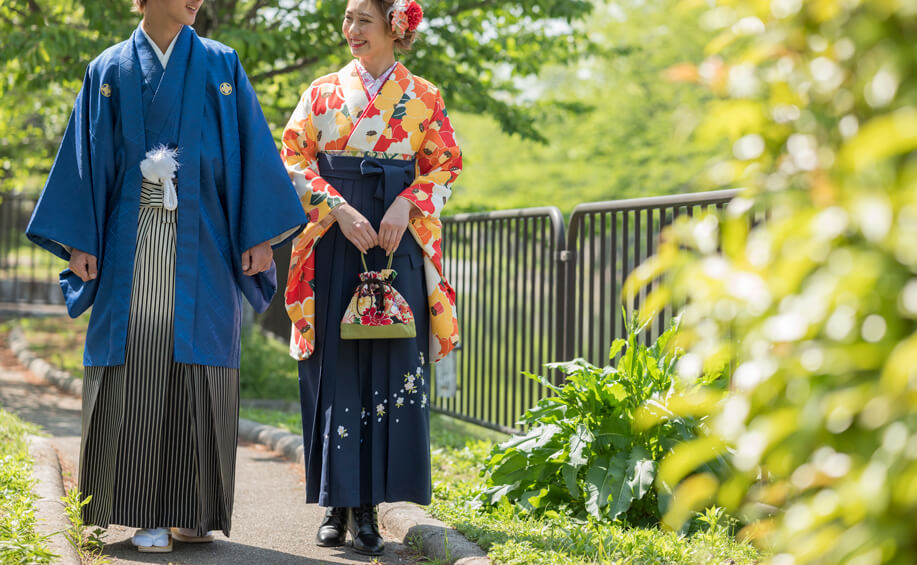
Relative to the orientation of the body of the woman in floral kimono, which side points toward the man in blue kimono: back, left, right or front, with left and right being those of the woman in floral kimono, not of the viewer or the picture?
right

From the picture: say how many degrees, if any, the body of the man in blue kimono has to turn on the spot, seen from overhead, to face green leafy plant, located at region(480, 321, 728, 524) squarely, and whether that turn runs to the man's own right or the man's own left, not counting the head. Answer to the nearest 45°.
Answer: approximately 90° to the man's own left

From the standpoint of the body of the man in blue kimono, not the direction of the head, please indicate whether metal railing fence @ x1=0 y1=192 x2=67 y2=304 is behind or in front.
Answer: behind

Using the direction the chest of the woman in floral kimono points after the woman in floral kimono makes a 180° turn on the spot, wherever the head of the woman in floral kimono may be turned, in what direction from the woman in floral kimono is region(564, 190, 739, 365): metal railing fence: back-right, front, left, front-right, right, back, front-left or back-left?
front-right

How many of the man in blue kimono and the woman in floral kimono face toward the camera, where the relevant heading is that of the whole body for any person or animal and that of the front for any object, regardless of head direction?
2

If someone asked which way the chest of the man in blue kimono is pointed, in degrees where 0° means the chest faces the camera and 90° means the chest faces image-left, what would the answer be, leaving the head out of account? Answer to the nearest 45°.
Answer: approximately 0°

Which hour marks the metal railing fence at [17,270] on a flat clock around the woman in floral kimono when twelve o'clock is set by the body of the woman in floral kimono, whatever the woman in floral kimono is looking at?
The metal railing fence is roughly at 5 o'clock from the woman in floral kimono.

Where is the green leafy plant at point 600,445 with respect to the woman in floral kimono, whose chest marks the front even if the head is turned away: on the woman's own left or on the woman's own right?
on the woman's own left
